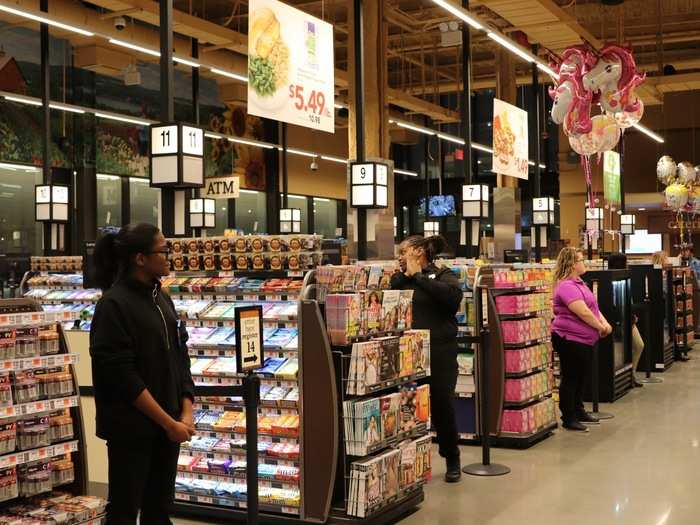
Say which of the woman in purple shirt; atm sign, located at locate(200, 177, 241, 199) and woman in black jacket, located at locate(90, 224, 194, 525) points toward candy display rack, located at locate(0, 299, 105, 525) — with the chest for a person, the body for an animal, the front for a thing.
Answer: the atm sign

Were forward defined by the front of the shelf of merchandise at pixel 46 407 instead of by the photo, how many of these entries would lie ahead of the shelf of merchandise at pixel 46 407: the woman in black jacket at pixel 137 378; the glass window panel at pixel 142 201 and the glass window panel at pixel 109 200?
1

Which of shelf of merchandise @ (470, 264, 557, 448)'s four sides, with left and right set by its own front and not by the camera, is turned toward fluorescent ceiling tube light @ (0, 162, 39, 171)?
back

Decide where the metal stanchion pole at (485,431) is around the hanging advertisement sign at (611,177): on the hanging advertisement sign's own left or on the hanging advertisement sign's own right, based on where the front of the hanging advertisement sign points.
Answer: on the hanging advertisement sign's own right

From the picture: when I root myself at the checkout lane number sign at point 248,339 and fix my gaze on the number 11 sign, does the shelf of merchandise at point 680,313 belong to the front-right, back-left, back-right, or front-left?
front-right

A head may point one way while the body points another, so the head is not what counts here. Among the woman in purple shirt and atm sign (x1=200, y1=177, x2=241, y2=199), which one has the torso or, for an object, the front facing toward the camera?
the atm sign

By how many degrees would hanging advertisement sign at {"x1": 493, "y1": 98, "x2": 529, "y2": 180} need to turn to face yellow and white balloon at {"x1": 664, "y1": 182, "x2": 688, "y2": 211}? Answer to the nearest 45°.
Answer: approximately 90° to its left

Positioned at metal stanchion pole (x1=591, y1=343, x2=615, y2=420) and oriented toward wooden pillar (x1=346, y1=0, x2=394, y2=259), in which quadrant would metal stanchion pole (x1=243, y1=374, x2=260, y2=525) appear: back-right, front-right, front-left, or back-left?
back-left

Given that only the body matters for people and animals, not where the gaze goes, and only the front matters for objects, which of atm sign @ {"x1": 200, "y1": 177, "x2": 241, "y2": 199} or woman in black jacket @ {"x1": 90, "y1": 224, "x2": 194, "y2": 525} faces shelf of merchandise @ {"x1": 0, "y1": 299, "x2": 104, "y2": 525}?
the atm sign

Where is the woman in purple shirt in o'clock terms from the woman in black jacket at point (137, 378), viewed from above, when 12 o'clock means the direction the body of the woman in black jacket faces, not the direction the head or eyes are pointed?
The woman in purple shirt is roughly at 9 o'clock from the woman in black jacket.

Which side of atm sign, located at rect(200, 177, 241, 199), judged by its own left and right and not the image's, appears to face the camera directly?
front

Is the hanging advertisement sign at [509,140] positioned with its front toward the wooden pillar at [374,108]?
no

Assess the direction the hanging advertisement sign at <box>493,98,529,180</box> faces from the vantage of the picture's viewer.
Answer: facing the viewer and to the right of the viewer

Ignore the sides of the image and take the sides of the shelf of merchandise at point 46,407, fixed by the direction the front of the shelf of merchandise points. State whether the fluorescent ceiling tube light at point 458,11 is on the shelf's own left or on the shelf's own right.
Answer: on the shelf's own left

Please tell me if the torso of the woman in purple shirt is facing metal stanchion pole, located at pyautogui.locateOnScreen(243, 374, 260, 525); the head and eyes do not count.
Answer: no

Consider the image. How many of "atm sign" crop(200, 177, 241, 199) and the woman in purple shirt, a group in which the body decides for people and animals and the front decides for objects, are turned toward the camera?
1
